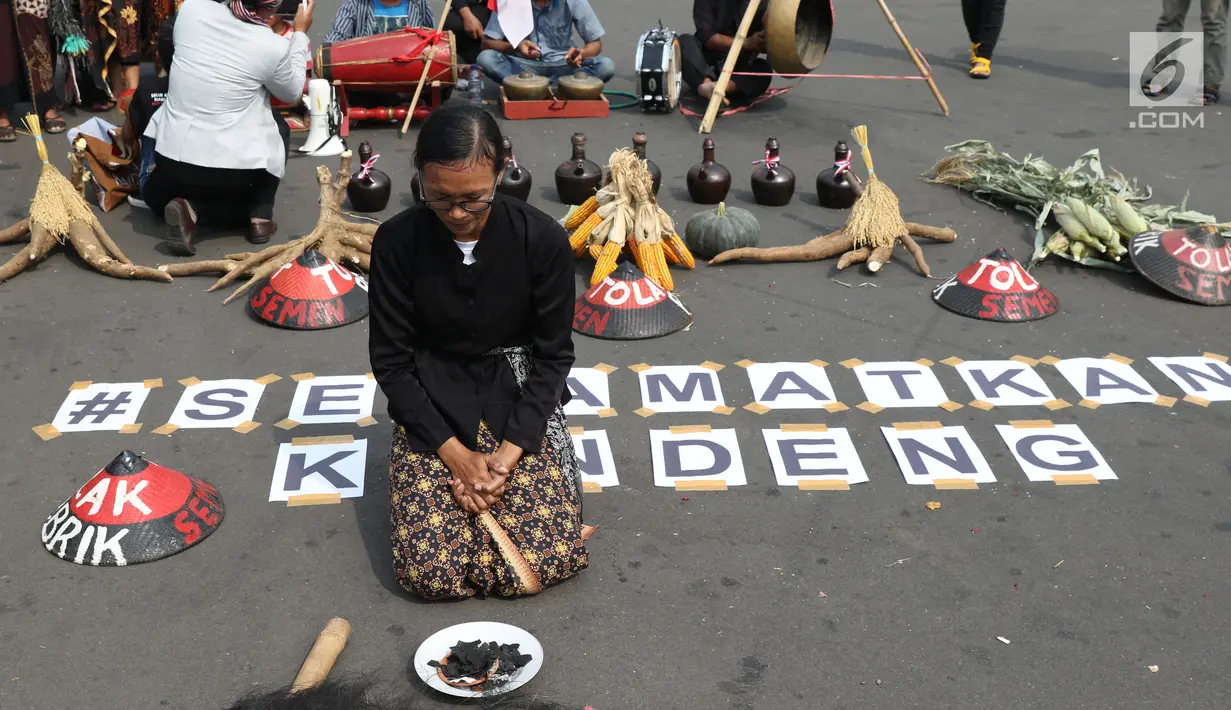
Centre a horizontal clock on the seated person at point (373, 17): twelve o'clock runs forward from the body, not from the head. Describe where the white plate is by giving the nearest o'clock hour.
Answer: The white plate is roughly at 12 o'clock from the seated person.

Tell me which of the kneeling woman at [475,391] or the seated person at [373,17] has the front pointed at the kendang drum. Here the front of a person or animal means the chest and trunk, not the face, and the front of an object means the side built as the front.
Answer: the seated person

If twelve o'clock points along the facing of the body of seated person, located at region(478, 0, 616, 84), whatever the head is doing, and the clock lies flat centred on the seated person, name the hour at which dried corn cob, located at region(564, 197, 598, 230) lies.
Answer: The dried corn cob is roughly at 12 o'clock from the seated person.

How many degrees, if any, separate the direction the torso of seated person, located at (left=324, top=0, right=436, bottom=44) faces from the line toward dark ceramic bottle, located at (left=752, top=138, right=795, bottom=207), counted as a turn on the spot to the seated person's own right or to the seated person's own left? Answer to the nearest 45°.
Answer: approximately 45° to the seated person's own left

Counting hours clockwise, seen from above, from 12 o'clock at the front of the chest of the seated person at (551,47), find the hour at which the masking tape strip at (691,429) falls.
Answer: The masking tape strip is roughly at 12 o'clock from the seated person.

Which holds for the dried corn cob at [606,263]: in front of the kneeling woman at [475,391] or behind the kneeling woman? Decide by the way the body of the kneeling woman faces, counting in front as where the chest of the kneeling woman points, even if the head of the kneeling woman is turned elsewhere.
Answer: behind

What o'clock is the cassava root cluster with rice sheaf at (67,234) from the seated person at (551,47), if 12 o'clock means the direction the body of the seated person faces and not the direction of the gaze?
The cassava root cluster with rice sheaf is roughly at 1 o'clock from the seated person.

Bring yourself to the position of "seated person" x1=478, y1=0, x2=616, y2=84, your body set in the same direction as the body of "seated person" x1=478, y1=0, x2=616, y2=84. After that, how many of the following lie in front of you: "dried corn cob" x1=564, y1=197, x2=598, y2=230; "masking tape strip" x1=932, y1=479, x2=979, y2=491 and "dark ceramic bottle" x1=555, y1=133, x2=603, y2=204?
3
